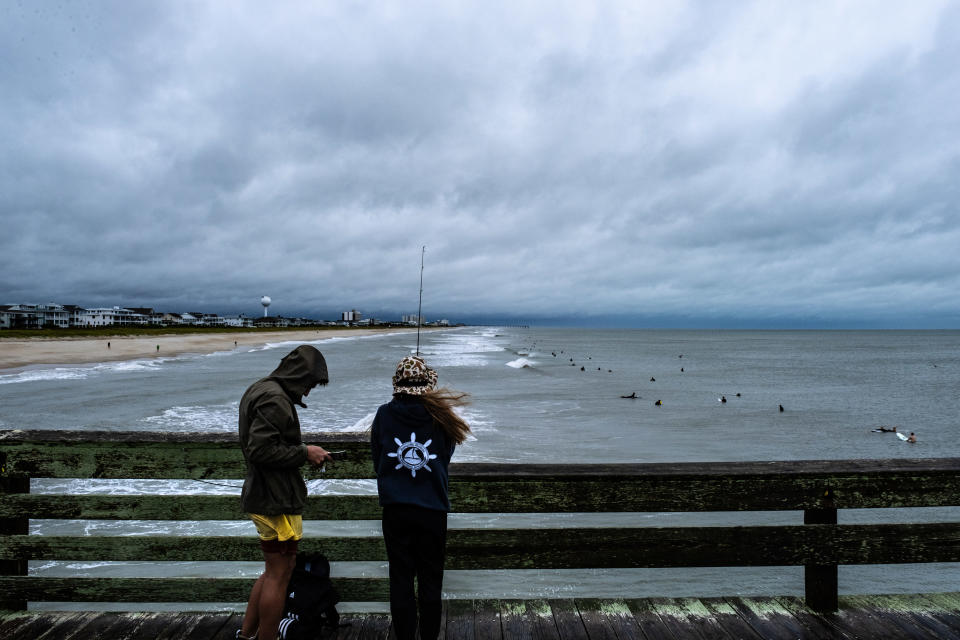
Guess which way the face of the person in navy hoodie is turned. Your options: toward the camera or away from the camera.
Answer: away from the camera

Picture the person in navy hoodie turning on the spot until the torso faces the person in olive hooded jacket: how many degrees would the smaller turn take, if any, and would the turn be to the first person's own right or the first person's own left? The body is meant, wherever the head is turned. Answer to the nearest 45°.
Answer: approximately 90° to the first person's own left

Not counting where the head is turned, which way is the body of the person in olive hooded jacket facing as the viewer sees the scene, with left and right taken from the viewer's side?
facing to the right of the viewer

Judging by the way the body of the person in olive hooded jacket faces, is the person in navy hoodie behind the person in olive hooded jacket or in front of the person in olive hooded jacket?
in front

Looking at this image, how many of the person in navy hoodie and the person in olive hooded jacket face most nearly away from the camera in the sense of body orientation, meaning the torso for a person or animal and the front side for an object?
1

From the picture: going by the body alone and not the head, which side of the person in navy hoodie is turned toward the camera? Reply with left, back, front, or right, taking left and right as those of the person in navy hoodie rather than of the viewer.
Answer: back

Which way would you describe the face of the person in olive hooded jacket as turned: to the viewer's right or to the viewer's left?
to the viewer's right
